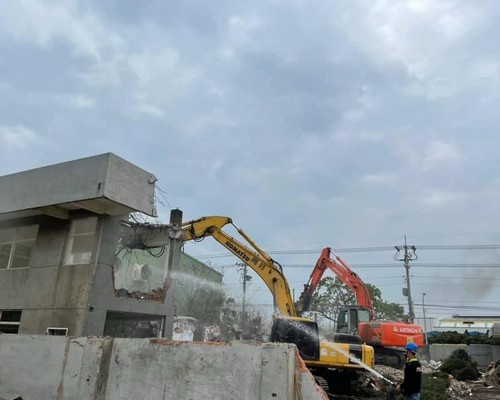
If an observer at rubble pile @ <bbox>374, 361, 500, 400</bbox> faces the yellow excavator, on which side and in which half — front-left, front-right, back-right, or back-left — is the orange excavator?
front-right

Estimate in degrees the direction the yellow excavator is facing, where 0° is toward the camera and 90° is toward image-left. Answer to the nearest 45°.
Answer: approximately 90°

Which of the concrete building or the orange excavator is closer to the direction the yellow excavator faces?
the concrete building

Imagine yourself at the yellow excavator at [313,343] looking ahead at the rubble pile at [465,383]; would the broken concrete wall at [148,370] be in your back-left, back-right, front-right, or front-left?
back-right

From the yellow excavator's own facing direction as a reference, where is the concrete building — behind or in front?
in front

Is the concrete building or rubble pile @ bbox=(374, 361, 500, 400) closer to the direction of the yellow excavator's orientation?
the concrete building

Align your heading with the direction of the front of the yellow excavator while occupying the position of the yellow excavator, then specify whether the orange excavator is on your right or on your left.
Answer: on your right

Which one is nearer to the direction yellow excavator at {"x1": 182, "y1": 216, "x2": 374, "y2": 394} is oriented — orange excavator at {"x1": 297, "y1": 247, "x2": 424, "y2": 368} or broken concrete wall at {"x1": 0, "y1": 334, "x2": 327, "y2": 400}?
the broken concrete wall

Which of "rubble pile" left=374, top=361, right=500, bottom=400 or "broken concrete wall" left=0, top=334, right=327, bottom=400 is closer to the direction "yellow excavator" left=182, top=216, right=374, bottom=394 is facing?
the broken concrete wall

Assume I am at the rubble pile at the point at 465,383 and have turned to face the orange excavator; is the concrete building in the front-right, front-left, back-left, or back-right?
front-left

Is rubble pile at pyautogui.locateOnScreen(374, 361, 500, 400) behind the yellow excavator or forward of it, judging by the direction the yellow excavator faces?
behind
